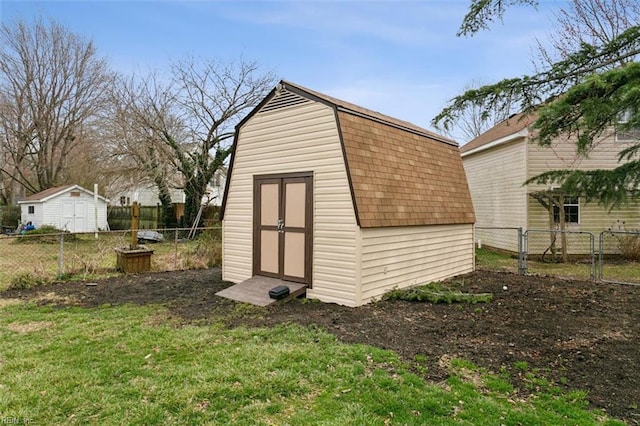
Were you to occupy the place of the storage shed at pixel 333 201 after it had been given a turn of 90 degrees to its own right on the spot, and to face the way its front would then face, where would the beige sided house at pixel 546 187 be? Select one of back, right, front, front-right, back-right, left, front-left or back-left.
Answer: right

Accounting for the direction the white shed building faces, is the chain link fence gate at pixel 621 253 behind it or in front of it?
in front

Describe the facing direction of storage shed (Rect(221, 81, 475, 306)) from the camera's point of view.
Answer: facing the viewer and to the left of the viewer

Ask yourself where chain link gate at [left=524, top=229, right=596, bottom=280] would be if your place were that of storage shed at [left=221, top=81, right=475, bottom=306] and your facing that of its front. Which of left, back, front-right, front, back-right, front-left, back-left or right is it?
back

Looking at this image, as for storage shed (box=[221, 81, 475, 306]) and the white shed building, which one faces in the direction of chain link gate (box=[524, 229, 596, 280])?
the white shed building

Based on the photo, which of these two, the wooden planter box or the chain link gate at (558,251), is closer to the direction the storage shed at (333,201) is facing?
the wooden planter box

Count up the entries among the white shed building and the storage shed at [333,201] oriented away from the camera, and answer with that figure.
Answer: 0

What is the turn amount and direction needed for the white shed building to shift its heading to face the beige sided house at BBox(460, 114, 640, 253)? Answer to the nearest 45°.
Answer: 0° — it already faces it

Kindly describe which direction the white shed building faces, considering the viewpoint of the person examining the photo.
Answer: facing the viewer and to the right of the viewer

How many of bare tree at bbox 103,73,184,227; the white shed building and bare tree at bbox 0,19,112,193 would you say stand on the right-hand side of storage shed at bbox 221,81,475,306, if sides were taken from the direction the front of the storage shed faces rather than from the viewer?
3

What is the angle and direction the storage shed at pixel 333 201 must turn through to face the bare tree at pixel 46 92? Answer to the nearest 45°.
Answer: approximately 90° to its right

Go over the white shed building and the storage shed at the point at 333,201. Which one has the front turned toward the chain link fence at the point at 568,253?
the white shed building
